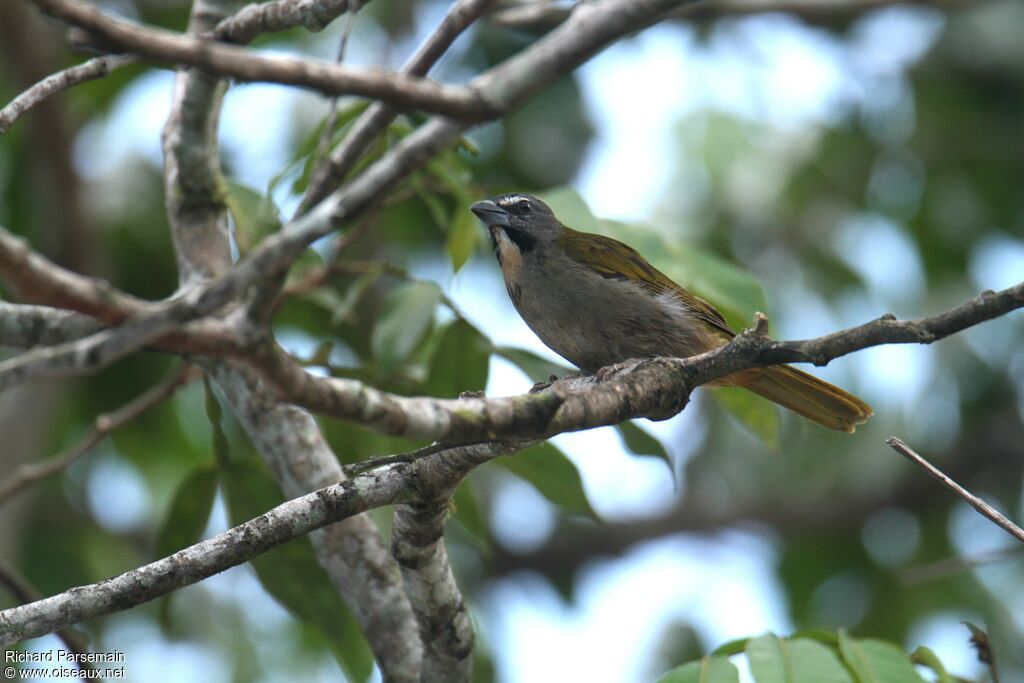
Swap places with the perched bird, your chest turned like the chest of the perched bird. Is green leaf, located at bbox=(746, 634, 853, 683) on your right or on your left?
on your left

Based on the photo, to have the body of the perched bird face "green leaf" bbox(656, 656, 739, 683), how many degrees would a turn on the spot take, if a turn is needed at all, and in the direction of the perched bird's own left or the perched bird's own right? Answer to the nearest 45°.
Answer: approximately 90° to the perched bird's own left

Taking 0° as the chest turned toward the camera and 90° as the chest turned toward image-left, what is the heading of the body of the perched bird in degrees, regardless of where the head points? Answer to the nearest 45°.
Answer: approximately 90°

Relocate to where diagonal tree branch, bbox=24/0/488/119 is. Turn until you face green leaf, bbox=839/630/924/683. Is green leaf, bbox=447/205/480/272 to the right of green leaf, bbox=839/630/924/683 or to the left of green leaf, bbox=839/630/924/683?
left

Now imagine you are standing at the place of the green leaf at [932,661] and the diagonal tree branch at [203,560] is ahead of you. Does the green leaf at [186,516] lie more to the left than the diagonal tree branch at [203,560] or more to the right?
right

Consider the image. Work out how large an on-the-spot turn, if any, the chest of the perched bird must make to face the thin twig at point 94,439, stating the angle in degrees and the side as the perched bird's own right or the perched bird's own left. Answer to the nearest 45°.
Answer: approximately 45° to the perched bird's own right
